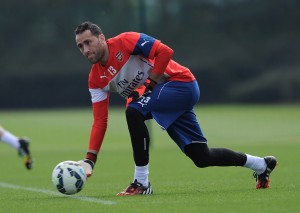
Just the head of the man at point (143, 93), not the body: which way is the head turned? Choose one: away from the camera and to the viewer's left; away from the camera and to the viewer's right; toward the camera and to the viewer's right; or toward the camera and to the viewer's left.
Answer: toward the camera and to the viewer's left
